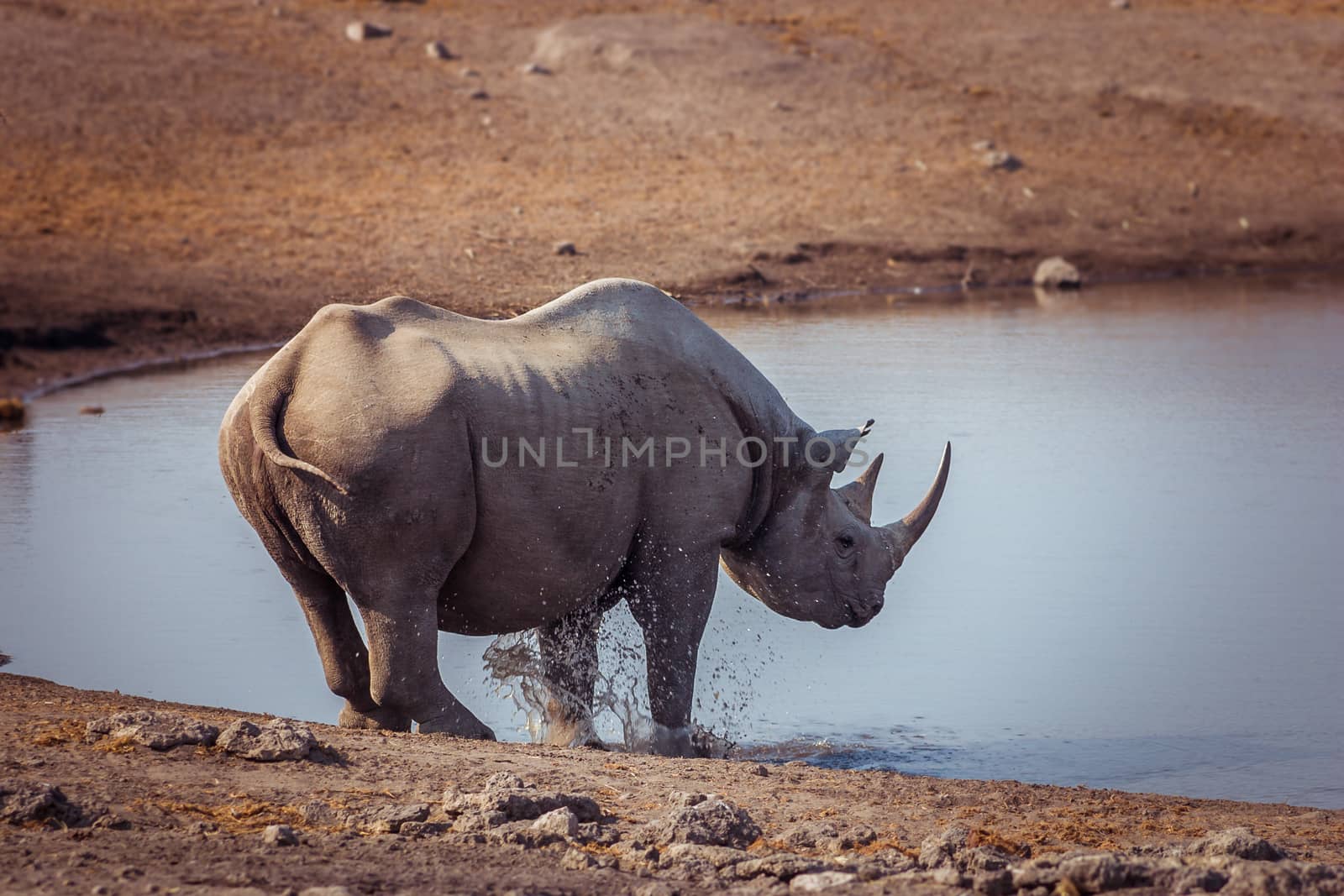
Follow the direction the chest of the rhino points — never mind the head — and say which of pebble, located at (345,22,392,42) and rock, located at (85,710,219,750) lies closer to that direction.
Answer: the pebble

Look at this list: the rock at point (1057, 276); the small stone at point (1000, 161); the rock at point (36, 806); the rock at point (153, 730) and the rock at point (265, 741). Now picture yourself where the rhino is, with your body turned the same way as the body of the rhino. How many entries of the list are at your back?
3

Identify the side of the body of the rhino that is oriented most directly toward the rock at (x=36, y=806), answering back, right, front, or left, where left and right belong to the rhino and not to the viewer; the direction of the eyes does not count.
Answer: back

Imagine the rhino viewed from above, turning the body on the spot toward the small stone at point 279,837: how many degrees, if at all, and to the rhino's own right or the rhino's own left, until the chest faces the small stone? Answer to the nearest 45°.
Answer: approximately 135° to the rhino's own right

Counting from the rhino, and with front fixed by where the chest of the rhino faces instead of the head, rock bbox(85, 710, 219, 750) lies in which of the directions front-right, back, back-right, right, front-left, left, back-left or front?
back

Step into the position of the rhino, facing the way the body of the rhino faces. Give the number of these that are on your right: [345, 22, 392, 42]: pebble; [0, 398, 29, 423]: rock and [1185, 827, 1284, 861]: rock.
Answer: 1

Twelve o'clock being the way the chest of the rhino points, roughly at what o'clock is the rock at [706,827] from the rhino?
The rock is roughly at 4 o'clock from the rhino.

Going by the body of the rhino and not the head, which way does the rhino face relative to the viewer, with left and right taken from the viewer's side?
facing away from the viewer and to the right of the viewer

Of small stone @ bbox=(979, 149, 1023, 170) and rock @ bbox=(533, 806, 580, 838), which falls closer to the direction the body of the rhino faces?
the small stone
